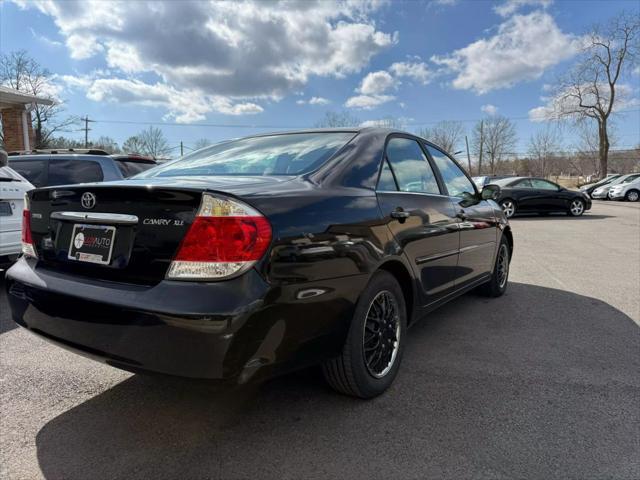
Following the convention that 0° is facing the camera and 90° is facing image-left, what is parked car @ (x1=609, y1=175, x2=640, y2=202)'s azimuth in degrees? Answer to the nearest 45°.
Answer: approximately 45°

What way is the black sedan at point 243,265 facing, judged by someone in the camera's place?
facing away from the viewer and to the right of the viewer

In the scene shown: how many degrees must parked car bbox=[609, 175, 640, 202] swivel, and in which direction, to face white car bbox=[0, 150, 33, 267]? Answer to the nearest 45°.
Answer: approximately 45° to its left

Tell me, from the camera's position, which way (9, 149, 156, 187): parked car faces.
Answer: facing away from the viewer and to the left of the viewer
